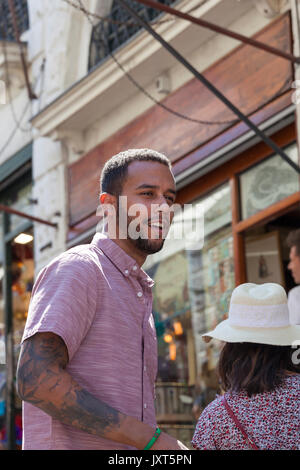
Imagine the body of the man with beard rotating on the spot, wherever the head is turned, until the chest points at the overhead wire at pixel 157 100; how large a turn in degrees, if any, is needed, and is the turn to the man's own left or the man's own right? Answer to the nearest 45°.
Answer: approximately 135° to the man's own left

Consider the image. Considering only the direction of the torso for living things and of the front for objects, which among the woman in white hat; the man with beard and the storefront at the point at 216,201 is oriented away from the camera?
the woman in white hat

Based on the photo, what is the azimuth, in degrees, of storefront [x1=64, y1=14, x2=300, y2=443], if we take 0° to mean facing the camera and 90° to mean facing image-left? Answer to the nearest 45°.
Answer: approximately 45°

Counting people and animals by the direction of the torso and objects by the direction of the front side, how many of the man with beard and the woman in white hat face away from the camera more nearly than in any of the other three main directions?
1

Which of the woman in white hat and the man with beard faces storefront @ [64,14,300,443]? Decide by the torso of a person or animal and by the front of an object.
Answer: the woman in white hat

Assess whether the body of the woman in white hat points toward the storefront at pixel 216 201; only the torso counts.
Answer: yes

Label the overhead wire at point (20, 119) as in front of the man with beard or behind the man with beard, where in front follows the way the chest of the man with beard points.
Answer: behind

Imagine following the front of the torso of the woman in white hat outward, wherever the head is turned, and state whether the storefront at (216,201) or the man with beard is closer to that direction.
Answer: the storefront

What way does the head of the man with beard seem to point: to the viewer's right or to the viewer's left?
to the viewer's right

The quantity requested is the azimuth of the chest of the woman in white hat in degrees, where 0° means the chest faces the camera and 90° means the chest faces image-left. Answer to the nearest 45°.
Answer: approximately 180°
